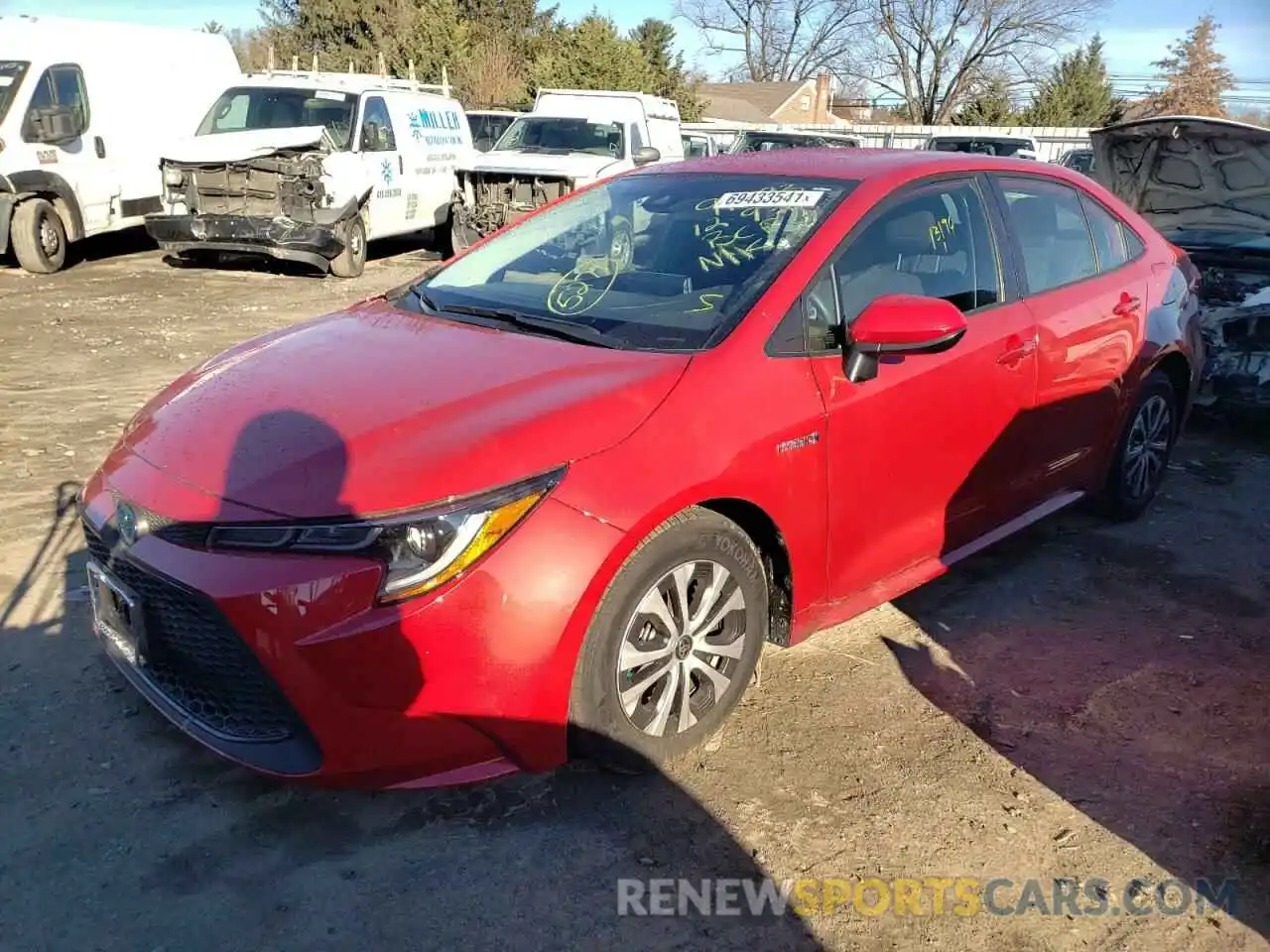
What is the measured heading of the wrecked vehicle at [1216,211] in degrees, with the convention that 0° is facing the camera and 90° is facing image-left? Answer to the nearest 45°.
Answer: approximately 45°

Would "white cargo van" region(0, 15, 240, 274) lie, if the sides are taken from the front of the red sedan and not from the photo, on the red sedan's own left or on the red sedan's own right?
on the red sedan's own right

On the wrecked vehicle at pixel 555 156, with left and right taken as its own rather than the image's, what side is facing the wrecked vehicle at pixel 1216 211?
left

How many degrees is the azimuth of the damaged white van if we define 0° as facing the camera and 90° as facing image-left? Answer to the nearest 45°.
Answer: approximately 45°

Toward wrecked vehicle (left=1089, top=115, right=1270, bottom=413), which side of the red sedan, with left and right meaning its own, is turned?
back

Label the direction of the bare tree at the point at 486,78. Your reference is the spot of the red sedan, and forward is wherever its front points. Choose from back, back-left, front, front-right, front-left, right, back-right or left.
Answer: back-right

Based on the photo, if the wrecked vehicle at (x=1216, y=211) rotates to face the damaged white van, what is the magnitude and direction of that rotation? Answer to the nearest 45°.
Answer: approximately 45° to its right

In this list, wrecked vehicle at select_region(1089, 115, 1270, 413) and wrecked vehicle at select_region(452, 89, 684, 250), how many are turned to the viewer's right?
0

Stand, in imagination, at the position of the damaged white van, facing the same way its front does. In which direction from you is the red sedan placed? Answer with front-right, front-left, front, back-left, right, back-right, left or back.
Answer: front-left

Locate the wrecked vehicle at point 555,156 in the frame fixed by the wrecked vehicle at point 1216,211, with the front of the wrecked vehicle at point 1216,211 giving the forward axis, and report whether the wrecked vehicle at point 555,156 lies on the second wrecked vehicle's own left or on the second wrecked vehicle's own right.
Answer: on the second wrecked vehicle's own right

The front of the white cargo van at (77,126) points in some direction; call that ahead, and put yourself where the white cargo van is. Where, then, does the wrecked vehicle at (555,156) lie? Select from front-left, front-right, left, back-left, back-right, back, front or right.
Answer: back-left

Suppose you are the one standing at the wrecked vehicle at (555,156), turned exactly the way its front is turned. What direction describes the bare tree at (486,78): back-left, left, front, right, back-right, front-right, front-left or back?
back-right
